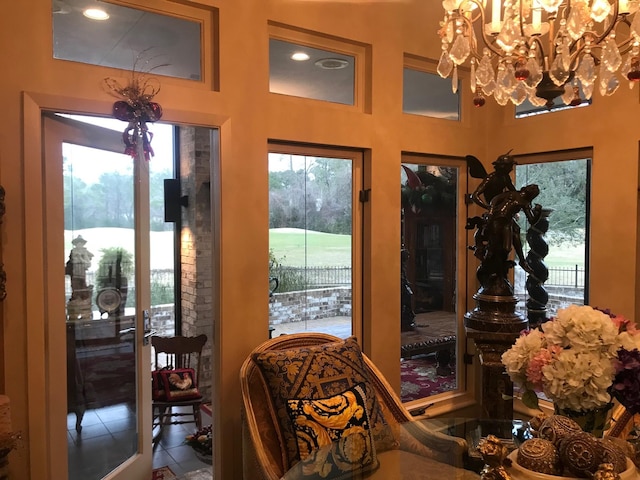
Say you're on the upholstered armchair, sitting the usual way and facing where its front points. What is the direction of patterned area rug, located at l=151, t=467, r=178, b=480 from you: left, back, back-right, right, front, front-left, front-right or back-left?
back

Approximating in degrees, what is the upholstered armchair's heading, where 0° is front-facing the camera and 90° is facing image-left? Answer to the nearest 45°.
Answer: approximately 315°

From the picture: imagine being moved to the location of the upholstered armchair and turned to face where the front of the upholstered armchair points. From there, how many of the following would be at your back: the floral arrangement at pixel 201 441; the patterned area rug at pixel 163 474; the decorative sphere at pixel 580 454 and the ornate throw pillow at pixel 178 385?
3

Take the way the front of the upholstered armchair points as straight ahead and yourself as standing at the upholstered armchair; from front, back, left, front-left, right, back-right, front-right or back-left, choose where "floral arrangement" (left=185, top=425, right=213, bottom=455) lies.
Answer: back

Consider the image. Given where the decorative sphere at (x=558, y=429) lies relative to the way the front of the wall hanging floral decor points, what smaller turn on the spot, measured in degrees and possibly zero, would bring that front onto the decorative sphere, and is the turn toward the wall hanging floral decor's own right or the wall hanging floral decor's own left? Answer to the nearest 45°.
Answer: approximately 45° to the wall hanging floral decor's own left

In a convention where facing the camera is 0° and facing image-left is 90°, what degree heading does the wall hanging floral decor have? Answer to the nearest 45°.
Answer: approximately 0°

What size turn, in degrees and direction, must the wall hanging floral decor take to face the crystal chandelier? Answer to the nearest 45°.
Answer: approximately 45° to its left
